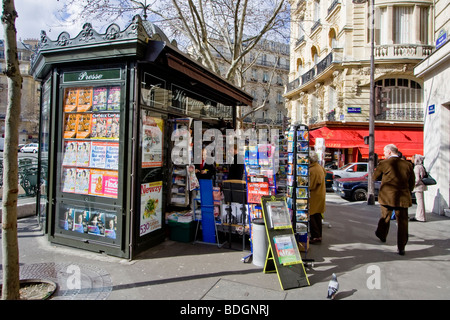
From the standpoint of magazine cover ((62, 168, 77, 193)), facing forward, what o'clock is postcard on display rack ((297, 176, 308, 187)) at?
postcard on display rack ((297, 176, 308, 187)) is roughly at 10 o'clock from magazine cover ((62, 168, 77, 193)).

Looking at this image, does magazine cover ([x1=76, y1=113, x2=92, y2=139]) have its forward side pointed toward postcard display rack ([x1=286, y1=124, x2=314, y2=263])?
no

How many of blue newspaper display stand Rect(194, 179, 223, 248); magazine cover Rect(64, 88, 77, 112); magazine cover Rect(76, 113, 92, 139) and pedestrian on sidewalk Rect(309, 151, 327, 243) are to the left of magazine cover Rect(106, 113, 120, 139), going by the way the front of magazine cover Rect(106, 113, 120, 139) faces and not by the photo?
2

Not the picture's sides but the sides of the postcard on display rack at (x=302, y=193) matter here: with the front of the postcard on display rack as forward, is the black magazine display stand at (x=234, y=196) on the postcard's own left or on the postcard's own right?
on the postcard's own right

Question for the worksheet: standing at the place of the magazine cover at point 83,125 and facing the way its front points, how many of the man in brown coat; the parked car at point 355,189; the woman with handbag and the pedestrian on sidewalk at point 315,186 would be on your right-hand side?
0

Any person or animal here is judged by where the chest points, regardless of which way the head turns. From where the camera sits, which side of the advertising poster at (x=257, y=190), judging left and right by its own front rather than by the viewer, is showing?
front

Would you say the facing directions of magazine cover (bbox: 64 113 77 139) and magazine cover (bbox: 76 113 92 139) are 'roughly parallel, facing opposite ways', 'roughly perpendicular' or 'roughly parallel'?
roughly parallel

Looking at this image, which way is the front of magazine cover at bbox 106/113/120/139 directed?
toward the camera

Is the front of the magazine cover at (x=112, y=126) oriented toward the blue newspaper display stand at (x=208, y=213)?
no

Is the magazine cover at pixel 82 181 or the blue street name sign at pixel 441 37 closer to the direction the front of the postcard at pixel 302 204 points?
the magazine cover

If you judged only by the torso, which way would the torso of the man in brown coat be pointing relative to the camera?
away from the camera

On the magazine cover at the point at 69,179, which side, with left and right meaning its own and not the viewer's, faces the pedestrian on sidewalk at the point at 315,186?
left

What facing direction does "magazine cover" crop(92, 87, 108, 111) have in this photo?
toward the camera

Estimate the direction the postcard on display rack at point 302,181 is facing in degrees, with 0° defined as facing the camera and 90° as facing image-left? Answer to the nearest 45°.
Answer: approximately 0°

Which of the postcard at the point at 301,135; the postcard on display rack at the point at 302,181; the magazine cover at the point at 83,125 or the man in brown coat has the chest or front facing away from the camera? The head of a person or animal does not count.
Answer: the man in brown coat
